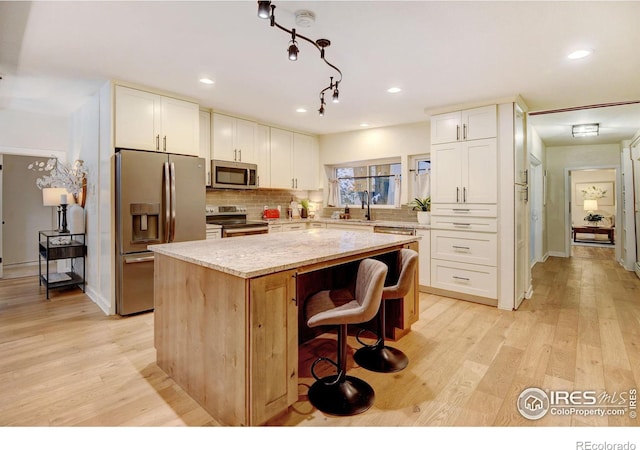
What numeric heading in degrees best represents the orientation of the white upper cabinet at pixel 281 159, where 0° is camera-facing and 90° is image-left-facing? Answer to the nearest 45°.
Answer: approximately 315°

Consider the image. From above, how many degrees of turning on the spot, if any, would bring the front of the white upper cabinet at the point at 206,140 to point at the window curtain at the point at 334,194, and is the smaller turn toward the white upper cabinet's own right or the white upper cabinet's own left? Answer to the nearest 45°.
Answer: approximately 90° to the white upper cabinet's own left

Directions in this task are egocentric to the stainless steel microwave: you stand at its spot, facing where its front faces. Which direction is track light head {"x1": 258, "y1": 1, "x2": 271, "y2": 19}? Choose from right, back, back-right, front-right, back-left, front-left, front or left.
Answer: front-right

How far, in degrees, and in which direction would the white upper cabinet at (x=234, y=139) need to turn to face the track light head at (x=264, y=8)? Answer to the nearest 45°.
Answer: approximately 45° to its right

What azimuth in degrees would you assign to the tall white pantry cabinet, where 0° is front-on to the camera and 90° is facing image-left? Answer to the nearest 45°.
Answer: approximately 45°

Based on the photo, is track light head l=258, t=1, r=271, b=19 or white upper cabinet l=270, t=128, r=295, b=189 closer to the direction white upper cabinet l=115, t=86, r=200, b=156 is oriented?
the track light head

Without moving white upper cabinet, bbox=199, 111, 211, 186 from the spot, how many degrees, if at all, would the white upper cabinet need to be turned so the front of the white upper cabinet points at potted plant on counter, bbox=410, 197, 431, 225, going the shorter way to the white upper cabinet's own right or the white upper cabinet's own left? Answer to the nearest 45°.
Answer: approximately 45° to the white upper cabinet's own left
